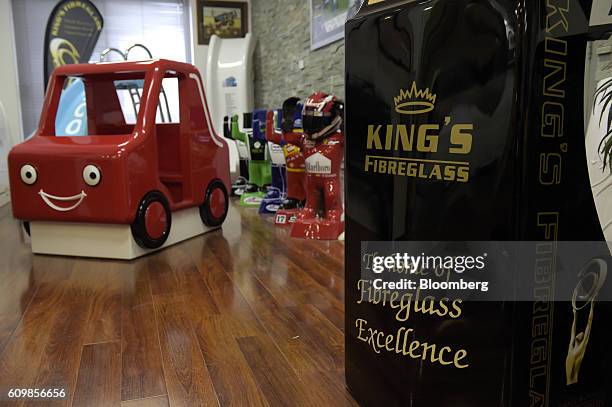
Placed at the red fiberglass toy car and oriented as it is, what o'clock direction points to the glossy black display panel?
The glossy black display panel is roughly at 10 o'clock from the red fiberglass toy car.

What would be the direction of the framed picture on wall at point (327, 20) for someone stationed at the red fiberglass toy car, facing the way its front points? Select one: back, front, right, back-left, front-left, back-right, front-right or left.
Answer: back

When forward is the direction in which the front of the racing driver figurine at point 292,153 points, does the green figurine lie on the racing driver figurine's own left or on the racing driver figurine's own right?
on the racing driver figurine's own right

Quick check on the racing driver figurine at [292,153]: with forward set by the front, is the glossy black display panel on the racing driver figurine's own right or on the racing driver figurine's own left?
on the racing driver figurine's own left

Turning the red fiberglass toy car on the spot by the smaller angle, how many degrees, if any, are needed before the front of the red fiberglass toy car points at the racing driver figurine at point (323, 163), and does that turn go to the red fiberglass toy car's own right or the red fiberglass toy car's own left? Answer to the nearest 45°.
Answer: approximately 135° to the red fiberglass toy car's own left

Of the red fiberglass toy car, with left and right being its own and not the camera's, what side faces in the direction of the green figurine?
back

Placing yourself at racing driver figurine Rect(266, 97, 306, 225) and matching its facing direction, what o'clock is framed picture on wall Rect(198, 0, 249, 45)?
The framed picture on wall is roughly at 4 o'clock from the racing driver figurine.

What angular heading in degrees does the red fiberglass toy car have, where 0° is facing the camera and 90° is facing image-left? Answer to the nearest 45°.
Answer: approximately 45°

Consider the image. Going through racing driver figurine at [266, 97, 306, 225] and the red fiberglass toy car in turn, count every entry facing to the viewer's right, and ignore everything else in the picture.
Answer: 0

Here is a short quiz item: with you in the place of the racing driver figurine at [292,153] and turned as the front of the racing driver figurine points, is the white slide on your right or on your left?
on your right

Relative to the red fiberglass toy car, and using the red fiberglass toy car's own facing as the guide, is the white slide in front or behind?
behind

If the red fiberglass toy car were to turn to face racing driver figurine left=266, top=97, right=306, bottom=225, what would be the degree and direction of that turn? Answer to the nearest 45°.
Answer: approximately 180°

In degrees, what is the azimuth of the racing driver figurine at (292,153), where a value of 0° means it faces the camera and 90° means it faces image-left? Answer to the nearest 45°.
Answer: approximately 45°
